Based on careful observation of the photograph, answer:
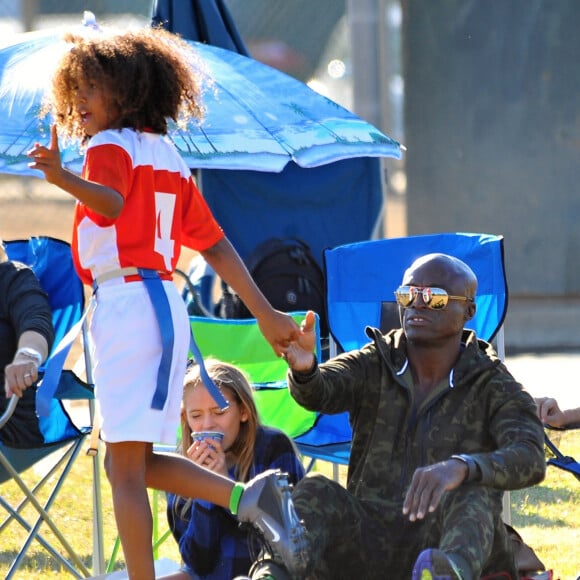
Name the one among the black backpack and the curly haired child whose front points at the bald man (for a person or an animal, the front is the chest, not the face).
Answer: the black backpack

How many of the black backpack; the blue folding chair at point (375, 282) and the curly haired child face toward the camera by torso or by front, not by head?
2

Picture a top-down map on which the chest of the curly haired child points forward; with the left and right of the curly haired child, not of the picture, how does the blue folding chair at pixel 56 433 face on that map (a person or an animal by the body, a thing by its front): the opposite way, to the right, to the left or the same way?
to the left

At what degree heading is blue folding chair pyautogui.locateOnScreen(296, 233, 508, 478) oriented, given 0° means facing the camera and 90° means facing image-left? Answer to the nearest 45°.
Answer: approximately 0°

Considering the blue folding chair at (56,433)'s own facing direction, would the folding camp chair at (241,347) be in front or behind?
behind

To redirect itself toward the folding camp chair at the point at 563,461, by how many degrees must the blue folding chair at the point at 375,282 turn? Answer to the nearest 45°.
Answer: approximately 45° to its left

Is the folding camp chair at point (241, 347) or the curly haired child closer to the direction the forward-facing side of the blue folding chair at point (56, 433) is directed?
the curly haired child

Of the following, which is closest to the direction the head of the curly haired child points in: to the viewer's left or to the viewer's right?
to the viewer's left

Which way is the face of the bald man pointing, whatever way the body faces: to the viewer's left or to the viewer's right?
to the viewer's left
